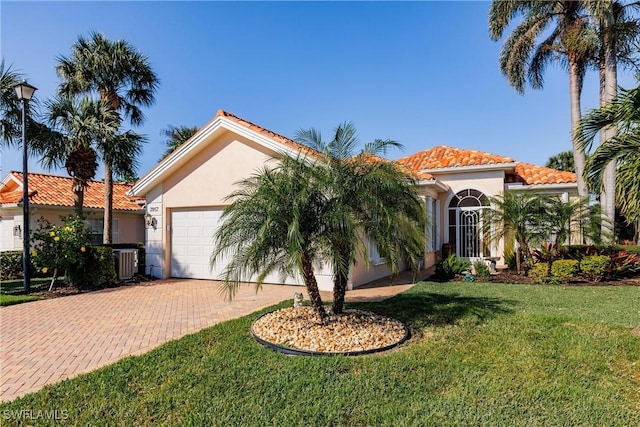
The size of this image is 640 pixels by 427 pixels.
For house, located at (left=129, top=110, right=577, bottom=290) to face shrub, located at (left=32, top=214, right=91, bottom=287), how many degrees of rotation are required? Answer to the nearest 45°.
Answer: approximately 45° to its right

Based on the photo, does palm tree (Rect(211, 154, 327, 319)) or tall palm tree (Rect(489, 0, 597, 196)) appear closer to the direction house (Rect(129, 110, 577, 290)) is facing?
the palm tree

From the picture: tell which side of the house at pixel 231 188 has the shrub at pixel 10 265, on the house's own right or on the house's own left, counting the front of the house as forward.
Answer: on the house's own right

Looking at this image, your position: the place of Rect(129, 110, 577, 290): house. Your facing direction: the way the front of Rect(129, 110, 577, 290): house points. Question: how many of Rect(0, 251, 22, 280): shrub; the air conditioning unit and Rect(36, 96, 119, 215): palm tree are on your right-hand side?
3

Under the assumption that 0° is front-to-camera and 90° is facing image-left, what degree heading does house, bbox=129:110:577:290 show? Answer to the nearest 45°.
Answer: approximately 0°

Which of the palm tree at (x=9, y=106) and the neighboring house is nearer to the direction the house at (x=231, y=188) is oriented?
the palm tree

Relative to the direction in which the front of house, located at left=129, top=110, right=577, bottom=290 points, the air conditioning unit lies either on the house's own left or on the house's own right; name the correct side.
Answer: on the house's own right

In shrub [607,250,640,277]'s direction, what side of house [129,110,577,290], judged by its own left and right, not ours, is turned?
left
